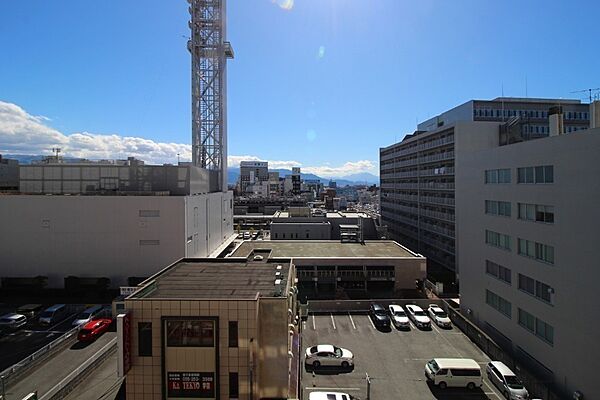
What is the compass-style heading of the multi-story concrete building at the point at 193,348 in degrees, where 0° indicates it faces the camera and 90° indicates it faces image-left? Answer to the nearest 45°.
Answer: approximately 0°

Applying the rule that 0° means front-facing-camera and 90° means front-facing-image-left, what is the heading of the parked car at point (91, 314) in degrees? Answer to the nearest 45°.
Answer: approximately 45°

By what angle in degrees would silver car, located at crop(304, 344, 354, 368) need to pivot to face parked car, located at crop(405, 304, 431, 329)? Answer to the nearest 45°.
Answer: approximately 45° to its left

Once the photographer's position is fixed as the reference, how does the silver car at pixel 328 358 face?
facing to the right of the viewer
